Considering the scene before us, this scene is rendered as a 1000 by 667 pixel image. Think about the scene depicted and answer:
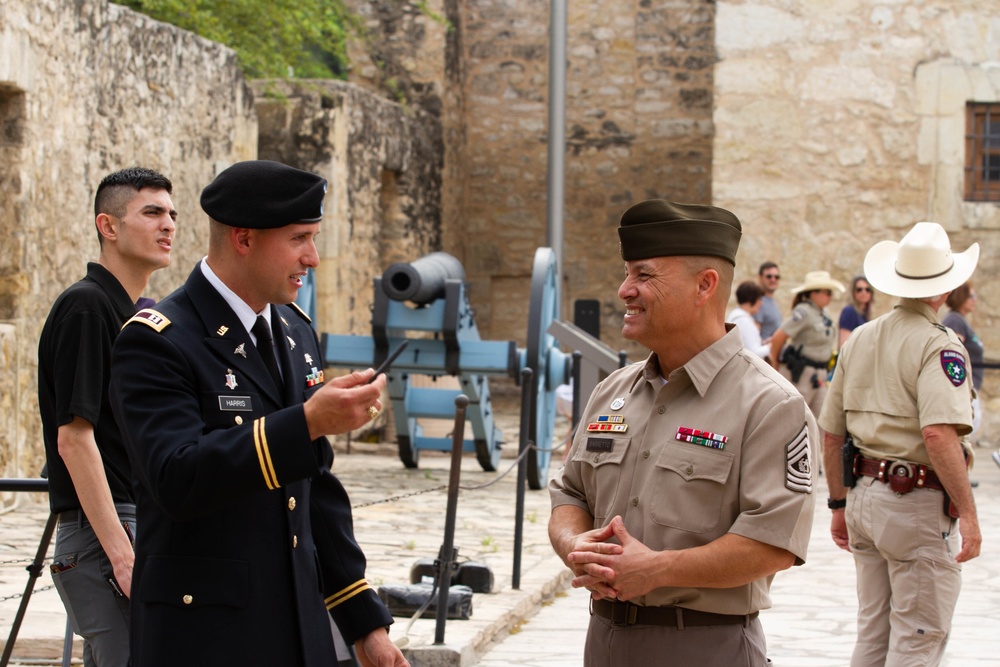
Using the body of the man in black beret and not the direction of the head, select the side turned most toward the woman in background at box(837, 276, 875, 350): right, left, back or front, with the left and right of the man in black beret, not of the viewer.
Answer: left

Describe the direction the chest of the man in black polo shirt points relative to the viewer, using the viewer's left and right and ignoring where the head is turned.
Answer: facing to the right of the viewer

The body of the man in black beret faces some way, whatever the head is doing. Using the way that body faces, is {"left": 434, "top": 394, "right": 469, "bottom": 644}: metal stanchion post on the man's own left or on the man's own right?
on the man's own left

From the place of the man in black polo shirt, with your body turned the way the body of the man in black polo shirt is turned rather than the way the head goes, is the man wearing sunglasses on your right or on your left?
on your left

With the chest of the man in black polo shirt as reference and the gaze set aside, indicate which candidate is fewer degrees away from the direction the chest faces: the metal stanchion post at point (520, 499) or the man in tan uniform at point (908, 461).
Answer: the man in tan uniform

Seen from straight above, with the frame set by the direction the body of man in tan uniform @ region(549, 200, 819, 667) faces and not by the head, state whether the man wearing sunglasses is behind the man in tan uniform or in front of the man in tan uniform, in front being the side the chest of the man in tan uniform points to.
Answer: behind

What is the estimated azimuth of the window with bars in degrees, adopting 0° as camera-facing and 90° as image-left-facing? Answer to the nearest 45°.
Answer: approximately 0°

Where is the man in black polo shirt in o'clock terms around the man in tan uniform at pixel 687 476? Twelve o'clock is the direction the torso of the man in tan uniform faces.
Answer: The man in black polo shirt is roughly at 2 o'clock from the man in tan uniform.

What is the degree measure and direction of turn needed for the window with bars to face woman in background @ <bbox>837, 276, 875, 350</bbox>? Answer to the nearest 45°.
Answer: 0° — it already faces them

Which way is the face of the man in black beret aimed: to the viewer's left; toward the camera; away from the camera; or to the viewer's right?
to the viewer's right

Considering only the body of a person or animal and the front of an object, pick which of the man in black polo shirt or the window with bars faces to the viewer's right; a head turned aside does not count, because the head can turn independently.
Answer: the man in black polo shirt

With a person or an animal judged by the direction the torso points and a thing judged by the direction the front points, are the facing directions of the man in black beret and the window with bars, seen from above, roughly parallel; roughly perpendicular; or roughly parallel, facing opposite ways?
roughly perpendicular
